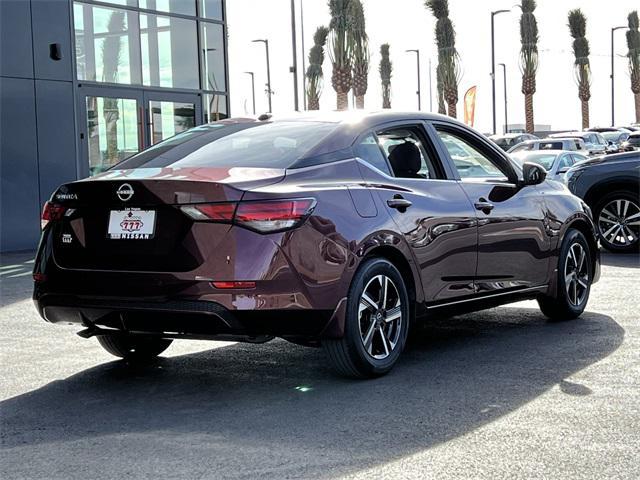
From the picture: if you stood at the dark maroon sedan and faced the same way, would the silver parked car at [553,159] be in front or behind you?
in front

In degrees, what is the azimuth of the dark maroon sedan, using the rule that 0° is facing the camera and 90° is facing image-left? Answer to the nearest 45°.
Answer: approximately 225°

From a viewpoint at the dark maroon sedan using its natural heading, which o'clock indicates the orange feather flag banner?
The orange feather flag banner is roughly at 11 o'clock from the dark maroon sedan.

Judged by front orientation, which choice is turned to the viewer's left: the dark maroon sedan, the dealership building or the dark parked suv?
the dark parked suv

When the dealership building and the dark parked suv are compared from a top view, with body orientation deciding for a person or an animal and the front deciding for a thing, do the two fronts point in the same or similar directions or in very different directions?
very different directions

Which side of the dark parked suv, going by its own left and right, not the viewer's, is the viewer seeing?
left

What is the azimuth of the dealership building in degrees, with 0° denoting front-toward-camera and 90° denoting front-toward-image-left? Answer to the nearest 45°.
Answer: approximately 315°

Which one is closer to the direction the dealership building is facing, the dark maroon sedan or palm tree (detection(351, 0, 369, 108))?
the dark maroon sedan

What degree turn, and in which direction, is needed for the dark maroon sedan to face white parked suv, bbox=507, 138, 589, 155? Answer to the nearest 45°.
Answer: approximately 45° to its left

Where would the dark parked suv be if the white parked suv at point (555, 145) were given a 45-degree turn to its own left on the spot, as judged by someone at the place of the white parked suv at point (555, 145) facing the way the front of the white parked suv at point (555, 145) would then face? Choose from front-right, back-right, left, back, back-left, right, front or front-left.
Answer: front-left

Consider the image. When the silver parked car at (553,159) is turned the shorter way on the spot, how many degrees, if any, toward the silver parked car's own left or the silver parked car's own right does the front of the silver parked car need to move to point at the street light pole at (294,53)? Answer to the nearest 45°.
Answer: approximately 90° to the silver parked car's own right

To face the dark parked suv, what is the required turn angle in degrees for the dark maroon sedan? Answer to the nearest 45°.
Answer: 0° — it already faces it

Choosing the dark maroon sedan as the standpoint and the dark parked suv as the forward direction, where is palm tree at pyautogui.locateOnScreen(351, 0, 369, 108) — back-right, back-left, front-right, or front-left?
front-left
